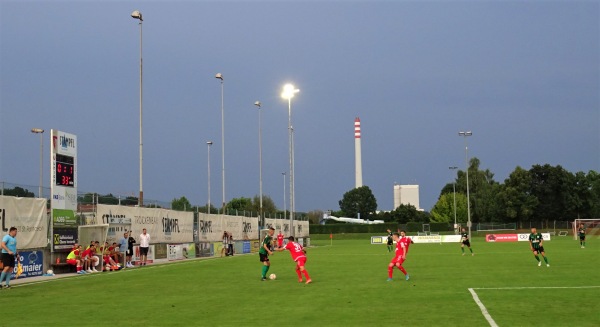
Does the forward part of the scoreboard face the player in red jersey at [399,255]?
yes

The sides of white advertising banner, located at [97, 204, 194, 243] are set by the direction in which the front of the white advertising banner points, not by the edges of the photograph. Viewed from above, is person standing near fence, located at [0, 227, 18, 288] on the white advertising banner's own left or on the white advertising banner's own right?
on the white advertising banner's own right

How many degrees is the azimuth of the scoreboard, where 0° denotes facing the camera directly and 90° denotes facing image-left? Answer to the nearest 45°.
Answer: approximately 315°

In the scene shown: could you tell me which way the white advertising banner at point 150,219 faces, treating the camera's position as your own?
facing the viewer and to the right of the viewer

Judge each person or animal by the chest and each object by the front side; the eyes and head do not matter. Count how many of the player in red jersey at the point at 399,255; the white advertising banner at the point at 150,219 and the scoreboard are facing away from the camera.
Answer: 0

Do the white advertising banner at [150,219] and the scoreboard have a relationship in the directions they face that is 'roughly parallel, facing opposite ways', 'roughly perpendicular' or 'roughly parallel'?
roughly parallel

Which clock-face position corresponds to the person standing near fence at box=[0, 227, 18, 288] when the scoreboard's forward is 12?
The person standing near fence is roughly at 2 o'clock from the scoreboard.

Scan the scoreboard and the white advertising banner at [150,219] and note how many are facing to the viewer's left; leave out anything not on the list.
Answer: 0

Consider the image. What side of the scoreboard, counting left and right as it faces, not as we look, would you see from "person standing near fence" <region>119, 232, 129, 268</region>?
left

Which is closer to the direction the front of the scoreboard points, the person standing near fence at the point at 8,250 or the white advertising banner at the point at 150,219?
the person standing near fence
